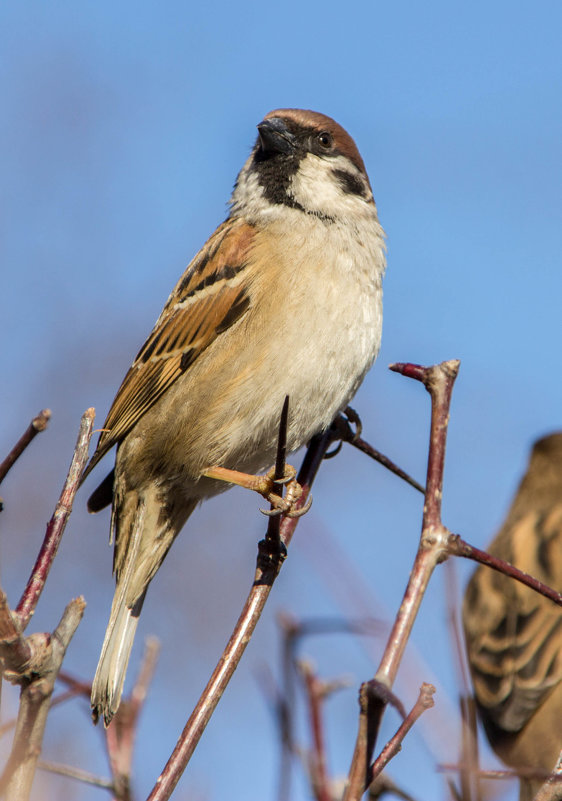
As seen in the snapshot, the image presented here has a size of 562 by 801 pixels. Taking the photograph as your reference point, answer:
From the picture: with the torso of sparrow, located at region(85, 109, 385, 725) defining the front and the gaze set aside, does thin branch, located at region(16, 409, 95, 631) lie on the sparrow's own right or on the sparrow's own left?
on the sparrow's own right

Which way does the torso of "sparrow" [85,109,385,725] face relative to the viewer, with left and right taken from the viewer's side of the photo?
facing the viewer and to the right of the viewer

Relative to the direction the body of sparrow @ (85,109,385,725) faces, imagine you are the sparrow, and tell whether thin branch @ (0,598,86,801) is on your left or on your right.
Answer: on your right

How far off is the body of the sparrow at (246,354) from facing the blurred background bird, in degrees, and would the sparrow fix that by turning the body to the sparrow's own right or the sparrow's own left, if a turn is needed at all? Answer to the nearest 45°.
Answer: approximately 90° to the sparrow's own left

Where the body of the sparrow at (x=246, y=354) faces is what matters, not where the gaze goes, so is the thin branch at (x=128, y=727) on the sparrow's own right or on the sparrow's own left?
on the sparrow's own right
